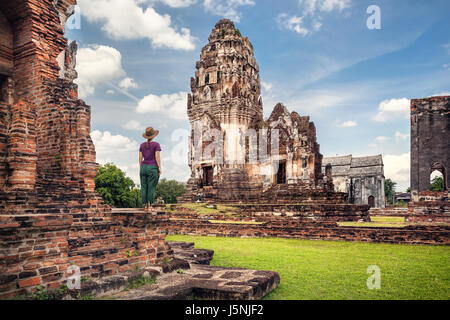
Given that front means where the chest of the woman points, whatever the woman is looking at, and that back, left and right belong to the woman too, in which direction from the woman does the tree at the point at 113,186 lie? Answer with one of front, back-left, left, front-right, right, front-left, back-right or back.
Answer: front-left

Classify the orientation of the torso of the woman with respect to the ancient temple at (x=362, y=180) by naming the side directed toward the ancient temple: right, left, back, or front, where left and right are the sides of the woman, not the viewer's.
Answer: front

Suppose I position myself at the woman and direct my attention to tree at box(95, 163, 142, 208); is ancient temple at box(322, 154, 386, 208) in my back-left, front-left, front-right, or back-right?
front-right

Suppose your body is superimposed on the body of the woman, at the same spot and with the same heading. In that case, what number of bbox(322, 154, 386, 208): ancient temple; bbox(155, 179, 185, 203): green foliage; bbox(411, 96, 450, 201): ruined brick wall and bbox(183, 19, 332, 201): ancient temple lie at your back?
0

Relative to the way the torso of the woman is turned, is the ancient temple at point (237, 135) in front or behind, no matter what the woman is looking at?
in front

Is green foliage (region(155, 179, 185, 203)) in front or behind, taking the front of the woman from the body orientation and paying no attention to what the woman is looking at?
in front

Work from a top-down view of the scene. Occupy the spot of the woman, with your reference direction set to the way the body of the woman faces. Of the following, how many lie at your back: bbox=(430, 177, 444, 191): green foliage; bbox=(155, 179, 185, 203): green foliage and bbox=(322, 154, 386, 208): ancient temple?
0

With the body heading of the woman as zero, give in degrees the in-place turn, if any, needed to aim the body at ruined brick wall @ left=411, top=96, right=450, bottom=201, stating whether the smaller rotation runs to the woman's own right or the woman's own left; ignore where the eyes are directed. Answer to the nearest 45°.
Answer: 0° — they already face it

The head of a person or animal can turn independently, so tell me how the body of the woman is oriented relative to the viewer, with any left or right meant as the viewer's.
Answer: facing away from the viewer and to the right of the viewer
